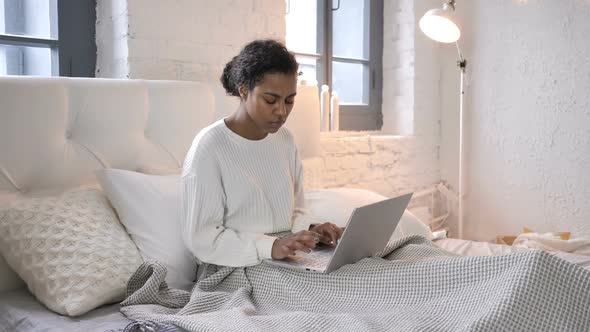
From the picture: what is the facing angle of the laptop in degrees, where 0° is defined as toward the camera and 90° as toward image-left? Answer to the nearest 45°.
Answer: approximately 135°

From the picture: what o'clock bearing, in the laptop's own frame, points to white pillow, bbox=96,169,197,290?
The white pillow is roughly at 11 o'clock from the laptop.

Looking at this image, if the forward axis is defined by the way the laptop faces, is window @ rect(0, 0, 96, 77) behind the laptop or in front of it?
in front

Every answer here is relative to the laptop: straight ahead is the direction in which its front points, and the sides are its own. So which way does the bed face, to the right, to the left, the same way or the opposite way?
the opposite way

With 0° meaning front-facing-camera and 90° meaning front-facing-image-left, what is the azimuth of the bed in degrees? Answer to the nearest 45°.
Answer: approximately 315°
